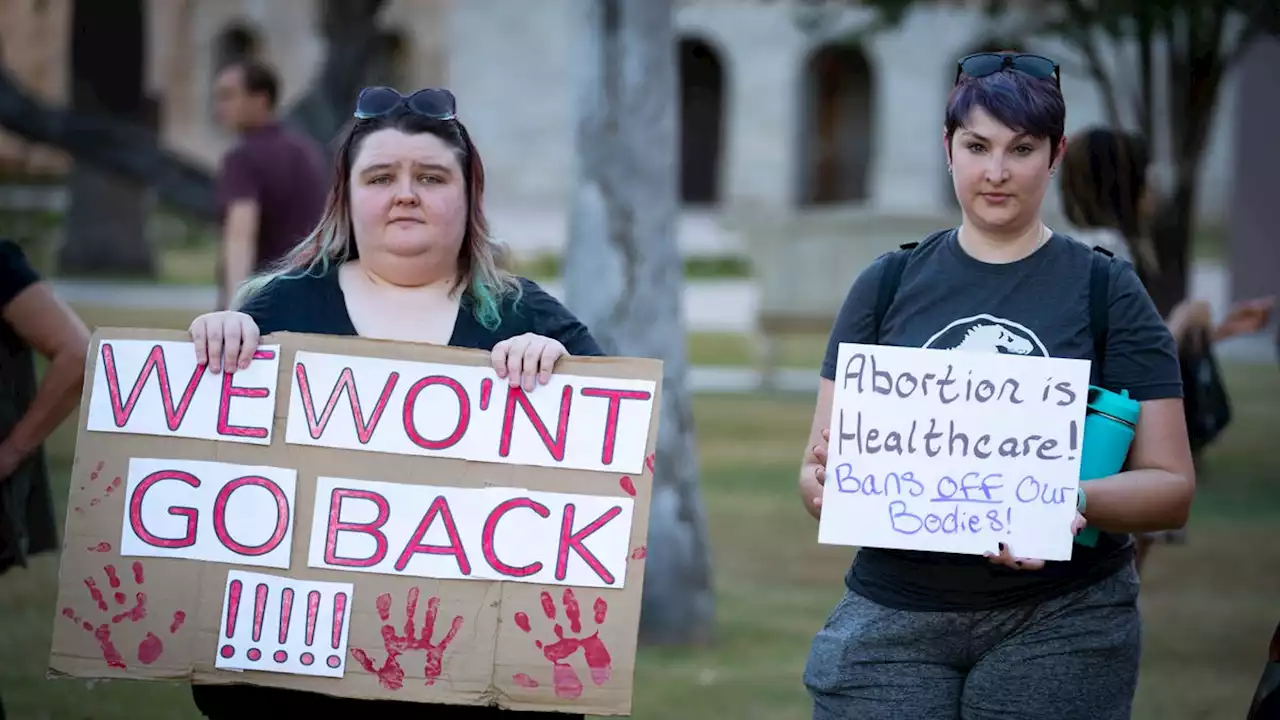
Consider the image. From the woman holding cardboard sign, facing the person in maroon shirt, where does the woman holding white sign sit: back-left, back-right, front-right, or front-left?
back-right

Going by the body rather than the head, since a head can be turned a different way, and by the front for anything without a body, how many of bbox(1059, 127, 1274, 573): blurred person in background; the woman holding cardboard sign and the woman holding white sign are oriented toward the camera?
2

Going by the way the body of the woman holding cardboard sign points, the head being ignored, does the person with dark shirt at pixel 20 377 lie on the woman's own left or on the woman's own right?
on the woman's own right

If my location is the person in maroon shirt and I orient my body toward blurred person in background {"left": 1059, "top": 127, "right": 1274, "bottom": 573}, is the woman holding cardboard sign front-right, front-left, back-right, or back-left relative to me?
front-right

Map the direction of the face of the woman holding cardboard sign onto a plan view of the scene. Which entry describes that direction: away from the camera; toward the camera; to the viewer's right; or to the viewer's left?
toward the camera

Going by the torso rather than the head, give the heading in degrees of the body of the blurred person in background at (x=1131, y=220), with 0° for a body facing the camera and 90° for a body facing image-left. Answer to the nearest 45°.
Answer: approximately 225°

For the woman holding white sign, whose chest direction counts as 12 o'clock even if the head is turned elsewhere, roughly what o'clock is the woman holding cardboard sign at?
The woman holding cardboard sign is roughly at 3 o'clock from the woman holding white sign.

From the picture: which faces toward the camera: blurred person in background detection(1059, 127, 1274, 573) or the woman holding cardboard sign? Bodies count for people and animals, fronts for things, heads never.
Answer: the woman holding cardboard sign

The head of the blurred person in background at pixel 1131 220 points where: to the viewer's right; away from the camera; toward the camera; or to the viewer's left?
away from the camera

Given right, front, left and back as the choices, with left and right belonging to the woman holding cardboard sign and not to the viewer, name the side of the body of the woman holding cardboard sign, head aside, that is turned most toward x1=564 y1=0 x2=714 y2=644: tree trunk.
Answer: back

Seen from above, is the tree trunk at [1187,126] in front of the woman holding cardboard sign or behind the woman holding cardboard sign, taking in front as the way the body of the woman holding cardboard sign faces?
behind

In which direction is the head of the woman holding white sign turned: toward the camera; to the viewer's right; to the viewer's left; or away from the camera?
toward the camera

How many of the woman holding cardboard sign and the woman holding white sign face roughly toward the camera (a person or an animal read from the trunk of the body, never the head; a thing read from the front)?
2

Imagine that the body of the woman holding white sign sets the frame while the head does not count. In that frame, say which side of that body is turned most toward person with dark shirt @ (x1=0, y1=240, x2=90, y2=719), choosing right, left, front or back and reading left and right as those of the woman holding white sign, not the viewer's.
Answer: right

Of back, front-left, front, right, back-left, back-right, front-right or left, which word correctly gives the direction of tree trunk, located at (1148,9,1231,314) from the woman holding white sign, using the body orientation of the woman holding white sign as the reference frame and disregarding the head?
back

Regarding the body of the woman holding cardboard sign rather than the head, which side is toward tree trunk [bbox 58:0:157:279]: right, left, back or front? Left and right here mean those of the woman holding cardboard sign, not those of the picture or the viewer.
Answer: back

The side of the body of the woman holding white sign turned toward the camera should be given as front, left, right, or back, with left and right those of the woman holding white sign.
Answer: front

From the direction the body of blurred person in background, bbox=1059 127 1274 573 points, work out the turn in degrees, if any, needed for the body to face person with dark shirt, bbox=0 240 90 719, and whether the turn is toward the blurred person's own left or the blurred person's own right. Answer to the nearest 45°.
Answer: approximately 180°
